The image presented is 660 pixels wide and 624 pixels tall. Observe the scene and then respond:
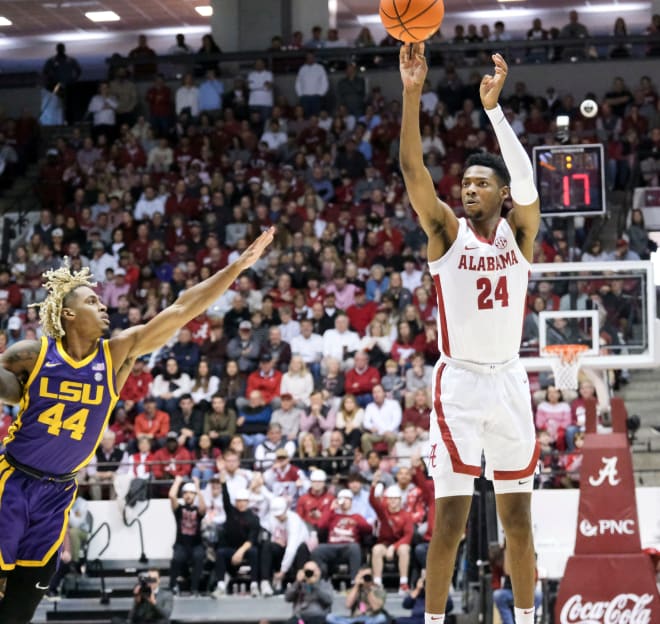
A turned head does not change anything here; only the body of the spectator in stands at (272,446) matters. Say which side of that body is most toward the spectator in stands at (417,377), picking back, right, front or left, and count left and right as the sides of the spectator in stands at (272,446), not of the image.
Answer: left

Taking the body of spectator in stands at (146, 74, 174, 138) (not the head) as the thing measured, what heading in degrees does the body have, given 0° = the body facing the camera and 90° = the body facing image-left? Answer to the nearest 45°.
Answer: approximately 0°

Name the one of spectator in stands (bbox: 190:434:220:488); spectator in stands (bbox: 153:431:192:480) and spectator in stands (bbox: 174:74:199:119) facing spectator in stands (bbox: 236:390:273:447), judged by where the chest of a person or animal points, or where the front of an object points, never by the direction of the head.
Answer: spectator in stands (bbox: 174:74:199:119)

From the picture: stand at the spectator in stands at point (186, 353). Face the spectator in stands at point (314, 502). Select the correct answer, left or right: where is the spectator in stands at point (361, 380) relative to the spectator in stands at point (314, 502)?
left

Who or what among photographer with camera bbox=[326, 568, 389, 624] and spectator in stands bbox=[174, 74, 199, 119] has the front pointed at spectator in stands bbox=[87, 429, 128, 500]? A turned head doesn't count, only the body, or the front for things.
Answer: spectator in stands bbox=[174, 74, 199, 119]

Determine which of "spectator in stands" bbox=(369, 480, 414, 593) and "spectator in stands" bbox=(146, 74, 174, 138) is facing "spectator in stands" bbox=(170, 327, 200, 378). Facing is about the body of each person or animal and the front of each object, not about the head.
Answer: "spectator in stands" bbox=(146, 74, 174, 138)

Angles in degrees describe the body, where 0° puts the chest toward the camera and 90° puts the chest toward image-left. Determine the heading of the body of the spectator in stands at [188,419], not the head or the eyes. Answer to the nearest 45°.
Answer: approximately 0°

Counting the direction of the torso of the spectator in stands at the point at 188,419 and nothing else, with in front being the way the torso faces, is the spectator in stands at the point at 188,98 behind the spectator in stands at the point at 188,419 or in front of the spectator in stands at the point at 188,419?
behind

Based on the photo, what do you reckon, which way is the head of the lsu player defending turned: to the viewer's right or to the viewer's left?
to the viewer's right
